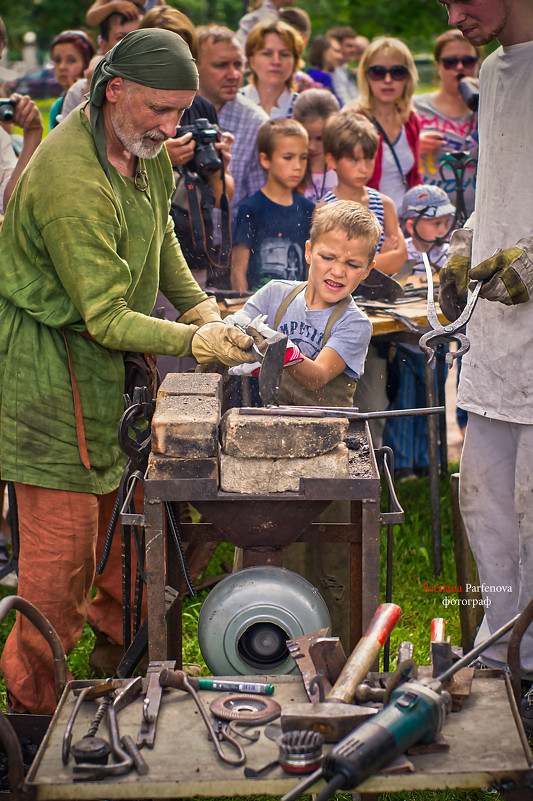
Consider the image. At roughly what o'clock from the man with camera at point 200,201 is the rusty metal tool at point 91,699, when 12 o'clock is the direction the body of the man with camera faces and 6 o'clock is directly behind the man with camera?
The rusty metal tool is roughly at 12 o'clock from the man with camera.

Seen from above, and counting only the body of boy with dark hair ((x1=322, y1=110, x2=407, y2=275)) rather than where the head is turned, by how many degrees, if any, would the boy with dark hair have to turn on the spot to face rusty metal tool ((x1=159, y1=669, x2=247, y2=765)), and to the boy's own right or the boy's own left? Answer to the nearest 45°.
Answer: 0° — they already face it

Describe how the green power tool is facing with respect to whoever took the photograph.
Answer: facing away from the viewer and to the right of the viewer

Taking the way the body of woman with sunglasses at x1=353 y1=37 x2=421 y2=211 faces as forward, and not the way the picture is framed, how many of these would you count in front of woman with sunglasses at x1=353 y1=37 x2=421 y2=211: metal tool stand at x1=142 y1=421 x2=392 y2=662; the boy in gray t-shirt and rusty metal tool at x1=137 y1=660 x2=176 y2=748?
3

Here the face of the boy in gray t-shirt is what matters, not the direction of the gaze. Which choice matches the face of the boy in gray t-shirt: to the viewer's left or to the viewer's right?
to the viewer's left

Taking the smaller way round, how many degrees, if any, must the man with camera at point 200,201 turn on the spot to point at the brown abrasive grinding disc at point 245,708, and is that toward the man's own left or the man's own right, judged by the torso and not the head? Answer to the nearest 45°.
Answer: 0° — they already face it
